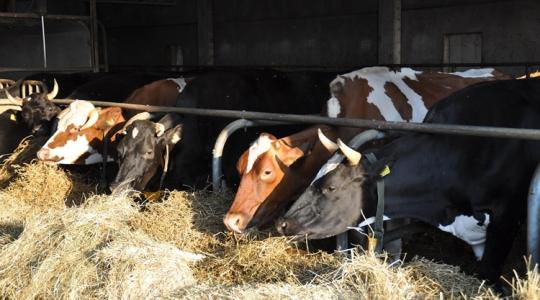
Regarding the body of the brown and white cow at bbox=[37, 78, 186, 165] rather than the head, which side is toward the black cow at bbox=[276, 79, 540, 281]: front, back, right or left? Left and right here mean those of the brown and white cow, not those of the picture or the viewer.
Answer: left

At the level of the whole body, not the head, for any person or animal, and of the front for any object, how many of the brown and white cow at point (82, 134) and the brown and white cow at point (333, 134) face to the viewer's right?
0

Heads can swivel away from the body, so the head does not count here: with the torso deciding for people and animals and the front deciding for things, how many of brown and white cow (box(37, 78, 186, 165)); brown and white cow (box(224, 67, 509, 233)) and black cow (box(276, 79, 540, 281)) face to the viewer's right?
0

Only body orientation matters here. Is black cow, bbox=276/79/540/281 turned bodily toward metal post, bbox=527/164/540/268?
no

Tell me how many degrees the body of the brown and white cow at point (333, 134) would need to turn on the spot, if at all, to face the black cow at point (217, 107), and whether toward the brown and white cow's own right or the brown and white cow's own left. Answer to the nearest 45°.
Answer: approximately 90° to the brown and white cow's own right

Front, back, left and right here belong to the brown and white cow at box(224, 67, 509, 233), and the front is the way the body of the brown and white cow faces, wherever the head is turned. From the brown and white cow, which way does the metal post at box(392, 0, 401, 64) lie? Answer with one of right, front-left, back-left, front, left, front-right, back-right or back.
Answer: back-right

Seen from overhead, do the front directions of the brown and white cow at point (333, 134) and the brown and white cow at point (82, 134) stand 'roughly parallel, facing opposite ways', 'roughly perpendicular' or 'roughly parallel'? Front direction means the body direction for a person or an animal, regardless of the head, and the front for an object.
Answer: roughly parallel

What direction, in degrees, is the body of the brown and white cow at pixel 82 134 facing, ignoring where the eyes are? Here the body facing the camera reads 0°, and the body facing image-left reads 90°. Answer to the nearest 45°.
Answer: approximately 45°

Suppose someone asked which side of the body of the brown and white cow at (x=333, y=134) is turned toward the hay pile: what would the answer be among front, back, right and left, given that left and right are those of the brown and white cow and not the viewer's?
front

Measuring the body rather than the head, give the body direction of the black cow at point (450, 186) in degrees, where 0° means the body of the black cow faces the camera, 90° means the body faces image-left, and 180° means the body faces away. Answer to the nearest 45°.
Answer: approximately 90°

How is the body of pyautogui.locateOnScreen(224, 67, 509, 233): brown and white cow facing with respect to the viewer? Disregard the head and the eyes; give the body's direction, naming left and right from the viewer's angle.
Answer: facing the viewer and to the left of the viewer

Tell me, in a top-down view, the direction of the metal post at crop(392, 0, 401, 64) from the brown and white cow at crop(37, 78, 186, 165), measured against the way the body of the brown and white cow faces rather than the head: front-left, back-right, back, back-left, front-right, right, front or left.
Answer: back

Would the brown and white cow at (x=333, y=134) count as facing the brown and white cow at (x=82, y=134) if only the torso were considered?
no

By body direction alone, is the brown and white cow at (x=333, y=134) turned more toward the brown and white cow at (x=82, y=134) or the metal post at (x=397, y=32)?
the brown and white cow
